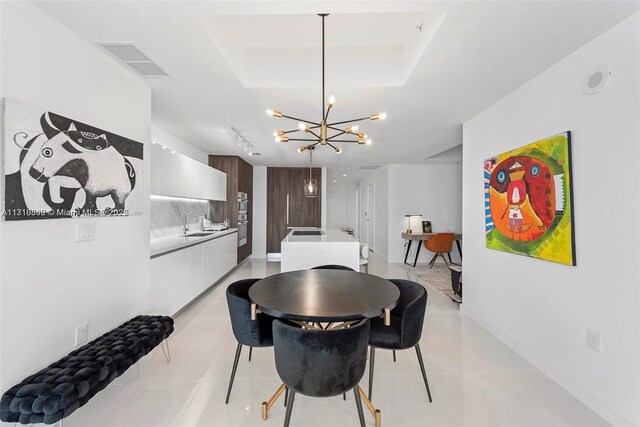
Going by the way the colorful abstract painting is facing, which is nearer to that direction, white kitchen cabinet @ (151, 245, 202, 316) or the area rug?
the white kitchen cabinet

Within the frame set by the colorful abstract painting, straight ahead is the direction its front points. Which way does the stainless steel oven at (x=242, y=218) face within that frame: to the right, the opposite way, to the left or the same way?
the opposite way

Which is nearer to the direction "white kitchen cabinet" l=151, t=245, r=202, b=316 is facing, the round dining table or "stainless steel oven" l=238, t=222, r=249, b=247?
the round dining table

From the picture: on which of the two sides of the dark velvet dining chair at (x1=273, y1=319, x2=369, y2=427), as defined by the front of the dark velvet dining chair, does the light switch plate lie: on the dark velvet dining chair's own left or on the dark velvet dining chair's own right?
on the dark velvet dining chair's own left

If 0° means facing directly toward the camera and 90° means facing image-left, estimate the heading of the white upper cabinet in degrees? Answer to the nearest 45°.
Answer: approximately 315°

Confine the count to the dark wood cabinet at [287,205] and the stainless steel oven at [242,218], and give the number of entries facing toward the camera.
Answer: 1

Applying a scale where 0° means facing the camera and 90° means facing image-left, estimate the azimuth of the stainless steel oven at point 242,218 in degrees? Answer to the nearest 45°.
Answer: approximately 270°

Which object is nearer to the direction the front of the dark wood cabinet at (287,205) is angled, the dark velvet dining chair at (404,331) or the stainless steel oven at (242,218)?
the dark velvet dining chair

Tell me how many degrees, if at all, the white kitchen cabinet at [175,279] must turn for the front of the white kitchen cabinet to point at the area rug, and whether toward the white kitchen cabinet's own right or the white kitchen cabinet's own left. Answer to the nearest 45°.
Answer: approximately 45° to the white kitchen cabinet's own left

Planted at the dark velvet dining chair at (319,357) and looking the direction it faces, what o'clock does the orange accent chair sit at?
The orange accent chair is roughly at 1 o'clock from the dark velvet dining chair.

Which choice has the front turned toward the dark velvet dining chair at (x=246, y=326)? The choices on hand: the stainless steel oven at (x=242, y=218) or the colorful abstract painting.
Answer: the colorful abstract painting

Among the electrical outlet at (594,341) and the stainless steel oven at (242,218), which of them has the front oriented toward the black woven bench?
the electrical outlet
